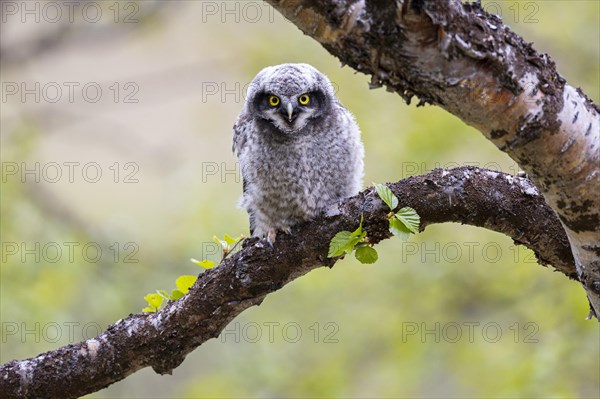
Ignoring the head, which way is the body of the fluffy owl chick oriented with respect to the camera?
toward the camera
